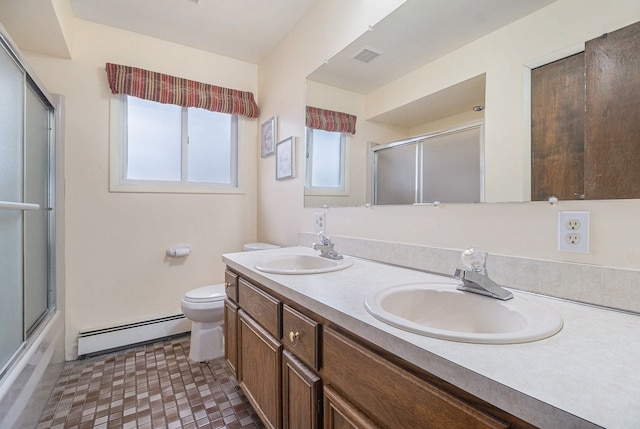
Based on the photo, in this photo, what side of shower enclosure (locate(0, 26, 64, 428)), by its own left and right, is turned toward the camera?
right

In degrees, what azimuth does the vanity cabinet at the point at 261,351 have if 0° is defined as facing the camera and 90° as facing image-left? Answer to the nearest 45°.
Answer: approximately 45°

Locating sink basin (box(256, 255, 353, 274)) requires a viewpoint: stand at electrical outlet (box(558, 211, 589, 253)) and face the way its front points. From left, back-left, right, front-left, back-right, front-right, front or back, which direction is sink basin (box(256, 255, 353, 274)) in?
right

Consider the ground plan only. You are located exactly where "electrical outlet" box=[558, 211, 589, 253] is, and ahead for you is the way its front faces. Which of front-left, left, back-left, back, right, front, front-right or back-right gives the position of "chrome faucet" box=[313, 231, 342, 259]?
right

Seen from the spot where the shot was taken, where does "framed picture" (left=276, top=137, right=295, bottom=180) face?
facing the viewer and to the left of the viewer

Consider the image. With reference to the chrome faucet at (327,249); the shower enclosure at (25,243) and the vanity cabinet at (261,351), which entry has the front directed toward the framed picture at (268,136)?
the shower enclosure

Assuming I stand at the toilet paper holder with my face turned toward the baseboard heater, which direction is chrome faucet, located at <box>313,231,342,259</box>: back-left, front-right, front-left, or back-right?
back-left

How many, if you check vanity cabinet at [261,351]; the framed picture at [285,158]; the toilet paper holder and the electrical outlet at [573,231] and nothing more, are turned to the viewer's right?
0

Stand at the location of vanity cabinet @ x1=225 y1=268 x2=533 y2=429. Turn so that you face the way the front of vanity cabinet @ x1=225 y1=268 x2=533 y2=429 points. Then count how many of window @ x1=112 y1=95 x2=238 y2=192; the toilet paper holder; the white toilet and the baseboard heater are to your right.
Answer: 4

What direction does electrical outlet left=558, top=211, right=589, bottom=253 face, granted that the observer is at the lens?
facing the viewer
